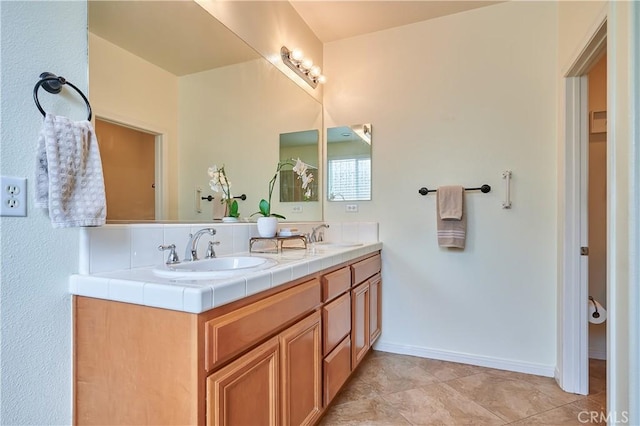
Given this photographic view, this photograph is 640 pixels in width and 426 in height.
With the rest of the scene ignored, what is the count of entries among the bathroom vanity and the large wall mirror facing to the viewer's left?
0

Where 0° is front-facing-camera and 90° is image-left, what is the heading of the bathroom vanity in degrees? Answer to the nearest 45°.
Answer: approximately 315°

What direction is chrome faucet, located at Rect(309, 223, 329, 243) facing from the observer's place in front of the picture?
facing the viewer and to the right of the viewer

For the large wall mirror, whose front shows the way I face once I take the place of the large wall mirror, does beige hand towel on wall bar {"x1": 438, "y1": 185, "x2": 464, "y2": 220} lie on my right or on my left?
on my left

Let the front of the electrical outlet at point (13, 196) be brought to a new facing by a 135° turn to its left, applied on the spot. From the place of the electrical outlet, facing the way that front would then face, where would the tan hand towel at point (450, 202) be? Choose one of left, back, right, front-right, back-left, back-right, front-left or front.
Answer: front-right

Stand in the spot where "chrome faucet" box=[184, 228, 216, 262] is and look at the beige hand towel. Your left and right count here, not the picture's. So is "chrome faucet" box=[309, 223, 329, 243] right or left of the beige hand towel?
left

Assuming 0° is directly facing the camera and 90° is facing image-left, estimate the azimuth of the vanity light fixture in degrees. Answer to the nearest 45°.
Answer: approximately 315°

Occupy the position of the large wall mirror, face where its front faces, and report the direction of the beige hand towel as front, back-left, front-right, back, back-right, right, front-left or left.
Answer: front-left

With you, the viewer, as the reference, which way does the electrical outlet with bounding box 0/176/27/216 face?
facing the viewer

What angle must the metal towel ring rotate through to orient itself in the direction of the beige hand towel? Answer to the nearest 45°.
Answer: approximately 45° to its left
